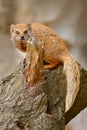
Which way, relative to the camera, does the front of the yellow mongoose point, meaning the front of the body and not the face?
to the viewer's left
